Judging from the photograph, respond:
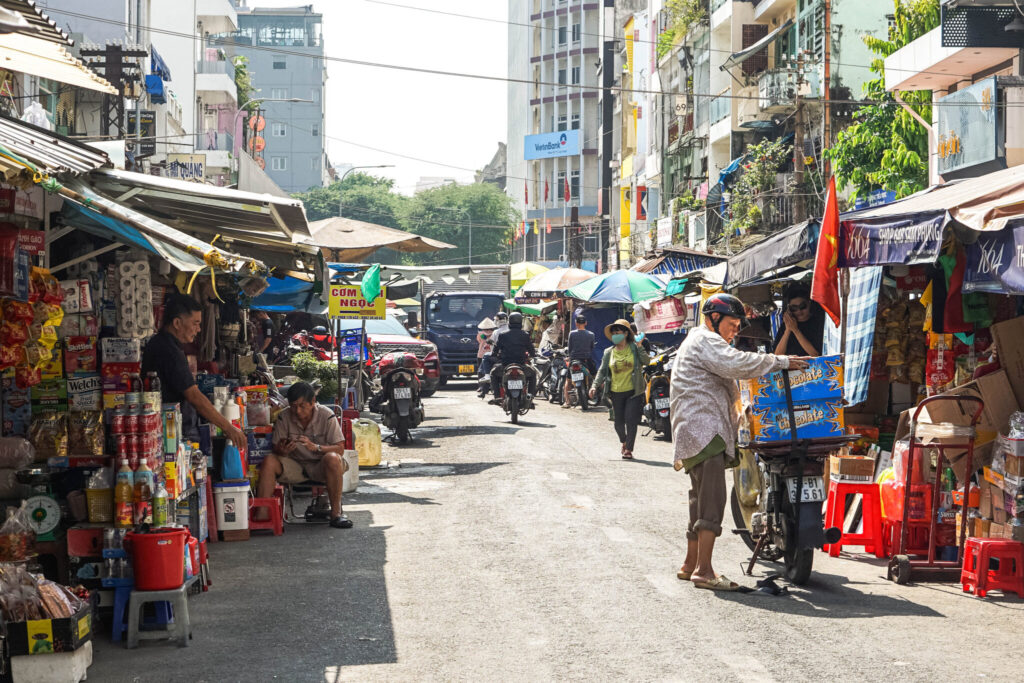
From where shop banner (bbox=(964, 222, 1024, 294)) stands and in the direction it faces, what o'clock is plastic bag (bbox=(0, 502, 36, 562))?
The plastic bag is roughly at 2 o'clock from the shop banner.

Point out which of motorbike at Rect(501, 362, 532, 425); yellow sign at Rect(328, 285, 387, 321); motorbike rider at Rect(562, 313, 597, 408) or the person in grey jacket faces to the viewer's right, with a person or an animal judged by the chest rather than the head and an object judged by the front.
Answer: the person in grey jacket

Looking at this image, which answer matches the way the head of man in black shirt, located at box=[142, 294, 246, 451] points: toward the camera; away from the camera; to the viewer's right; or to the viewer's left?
to the viewer's right

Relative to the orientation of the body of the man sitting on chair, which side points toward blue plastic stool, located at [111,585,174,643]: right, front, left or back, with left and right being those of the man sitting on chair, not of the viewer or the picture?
front

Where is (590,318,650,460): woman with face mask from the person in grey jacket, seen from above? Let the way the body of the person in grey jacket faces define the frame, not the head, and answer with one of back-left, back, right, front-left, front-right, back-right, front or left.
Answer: left

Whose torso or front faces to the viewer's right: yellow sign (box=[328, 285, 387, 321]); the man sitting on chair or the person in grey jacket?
the person in grey jacket

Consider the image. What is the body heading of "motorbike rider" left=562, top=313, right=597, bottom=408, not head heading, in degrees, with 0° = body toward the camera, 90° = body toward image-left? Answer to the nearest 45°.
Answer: approximately 180°

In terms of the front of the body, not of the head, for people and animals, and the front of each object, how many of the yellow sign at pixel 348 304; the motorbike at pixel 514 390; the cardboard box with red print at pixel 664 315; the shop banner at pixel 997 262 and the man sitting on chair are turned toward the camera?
4

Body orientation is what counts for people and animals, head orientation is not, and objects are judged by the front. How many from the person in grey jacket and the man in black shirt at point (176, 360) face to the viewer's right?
2

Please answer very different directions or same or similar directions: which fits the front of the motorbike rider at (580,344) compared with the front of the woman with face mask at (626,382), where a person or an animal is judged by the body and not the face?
very different directions

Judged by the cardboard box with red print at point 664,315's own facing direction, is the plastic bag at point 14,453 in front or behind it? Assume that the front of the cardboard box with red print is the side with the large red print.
in front

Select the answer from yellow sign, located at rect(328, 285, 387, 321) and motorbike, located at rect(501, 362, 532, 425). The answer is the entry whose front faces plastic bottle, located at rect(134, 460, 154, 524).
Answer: the yellow sign

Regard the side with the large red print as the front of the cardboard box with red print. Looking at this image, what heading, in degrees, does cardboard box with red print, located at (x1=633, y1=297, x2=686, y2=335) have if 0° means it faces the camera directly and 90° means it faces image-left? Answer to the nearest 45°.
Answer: approximately 0°
